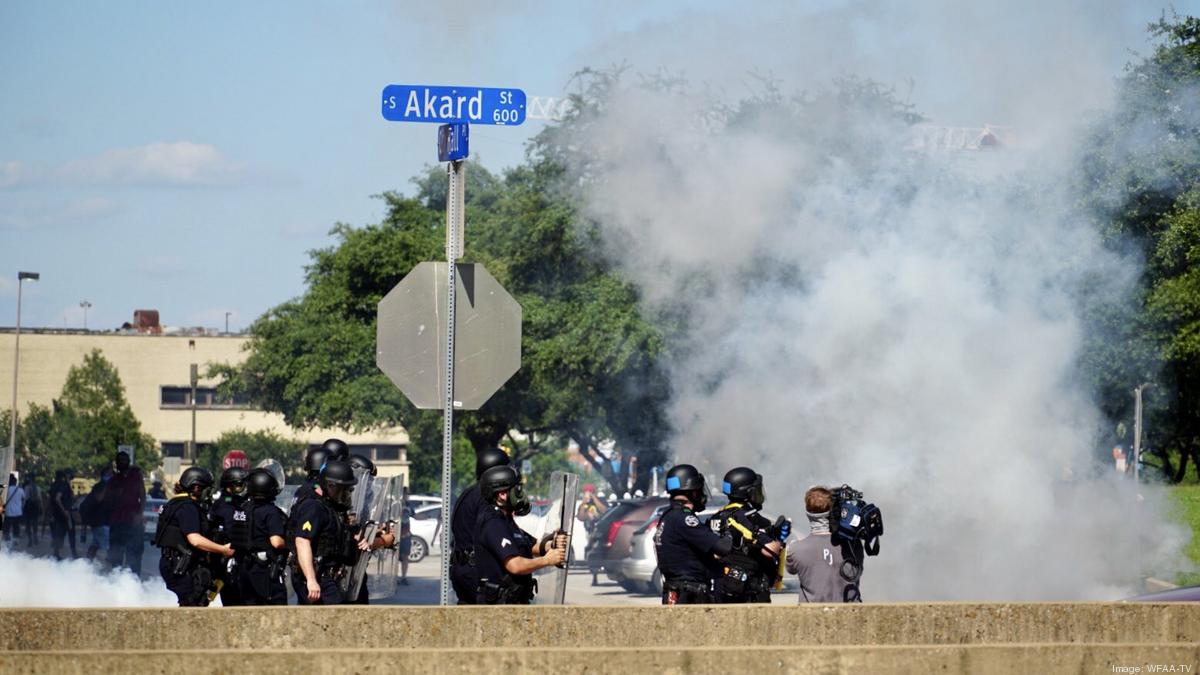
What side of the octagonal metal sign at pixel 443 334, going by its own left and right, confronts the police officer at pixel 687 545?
right

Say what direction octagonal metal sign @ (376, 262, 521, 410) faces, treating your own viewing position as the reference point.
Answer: facing away from the viewer

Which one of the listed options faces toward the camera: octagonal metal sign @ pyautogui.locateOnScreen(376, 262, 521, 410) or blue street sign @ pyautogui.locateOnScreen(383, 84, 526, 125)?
the blue street sign

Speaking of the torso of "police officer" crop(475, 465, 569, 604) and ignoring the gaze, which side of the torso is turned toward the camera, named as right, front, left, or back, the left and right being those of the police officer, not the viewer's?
right

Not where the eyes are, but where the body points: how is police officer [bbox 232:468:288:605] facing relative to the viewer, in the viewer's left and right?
facing away from the viewer and to the right of the viewer

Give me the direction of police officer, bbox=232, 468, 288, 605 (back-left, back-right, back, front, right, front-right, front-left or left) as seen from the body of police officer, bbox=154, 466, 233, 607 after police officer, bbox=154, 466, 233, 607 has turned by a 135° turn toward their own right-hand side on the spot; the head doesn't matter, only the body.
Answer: left

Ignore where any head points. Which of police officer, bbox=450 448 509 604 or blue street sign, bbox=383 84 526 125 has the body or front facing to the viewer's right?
the police officer

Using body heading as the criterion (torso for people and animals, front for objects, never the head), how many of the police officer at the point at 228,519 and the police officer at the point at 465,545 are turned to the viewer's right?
2

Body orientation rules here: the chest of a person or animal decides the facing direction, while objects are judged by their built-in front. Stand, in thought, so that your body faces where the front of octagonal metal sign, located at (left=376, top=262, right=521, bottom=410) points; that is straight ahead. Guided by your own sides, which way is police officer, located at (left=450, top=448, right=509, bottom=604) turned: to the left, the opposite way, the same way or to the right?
to the right

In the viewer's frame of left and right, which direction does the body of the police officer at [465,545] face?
facing to the right of the viewer

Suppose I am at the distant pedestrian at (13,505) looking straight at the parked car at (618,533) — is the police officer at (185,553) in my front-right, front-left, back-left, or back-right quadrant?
front-right

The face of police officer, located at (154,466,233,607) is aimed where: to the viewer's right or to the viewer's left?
to the viewer's right

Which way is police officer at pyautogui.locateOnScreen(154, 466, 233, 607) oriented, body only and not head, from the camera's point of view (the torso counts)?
to the viewer's right

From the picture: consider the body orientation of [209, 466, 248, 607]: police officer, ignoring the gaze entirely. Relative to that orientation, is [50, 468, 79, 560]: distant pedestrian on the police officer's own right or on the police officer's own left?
on the police officer's own left

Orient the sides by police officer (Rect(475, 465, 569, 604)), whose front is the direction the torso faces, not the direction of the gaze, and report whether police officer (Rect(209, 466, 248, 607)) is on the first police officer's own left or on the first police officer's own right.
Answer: on the first police officer's own left

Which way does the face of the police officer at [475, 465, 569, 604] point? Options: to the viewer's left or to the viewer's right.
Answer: to the viewer's right

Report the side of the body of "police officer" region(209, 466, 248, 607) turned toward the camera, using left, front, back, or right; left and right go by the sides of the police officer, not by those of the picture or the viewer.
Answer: right

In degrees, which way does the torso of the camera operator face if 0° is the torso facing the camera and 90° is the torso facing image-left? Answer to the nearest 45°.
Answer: approximately 180°
